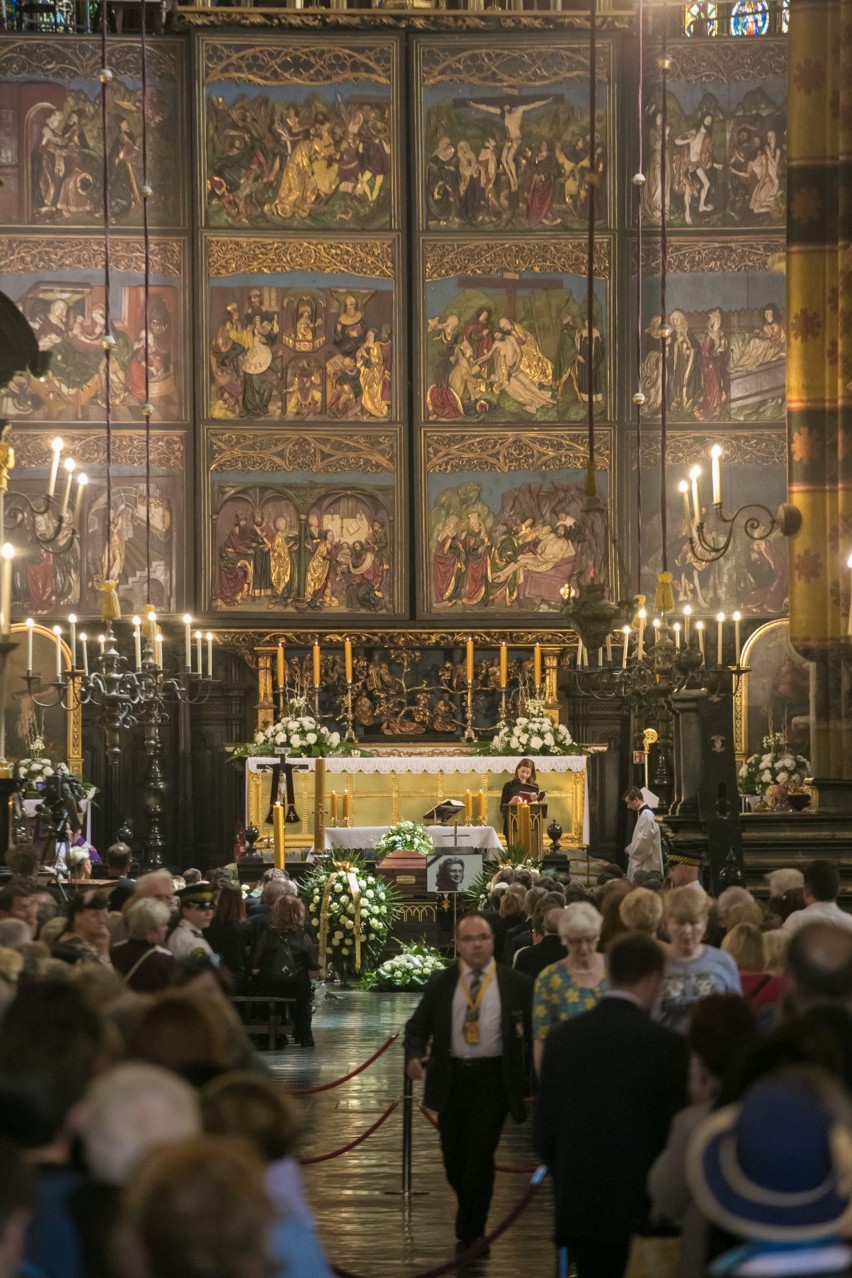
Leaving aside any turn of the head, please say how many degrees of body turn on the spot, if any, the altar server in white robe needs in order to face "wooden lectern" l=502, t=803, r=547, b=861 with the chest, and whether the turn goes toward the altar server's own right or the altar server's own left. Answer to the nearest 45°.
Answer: approximately 45° to the altar server's own right

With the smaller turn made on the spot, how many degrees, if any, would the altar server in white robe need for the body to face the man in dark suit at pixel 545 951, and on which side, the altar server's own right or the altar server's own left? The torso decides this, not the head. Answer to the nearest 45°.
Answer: approximately 90° to the altar server's own left

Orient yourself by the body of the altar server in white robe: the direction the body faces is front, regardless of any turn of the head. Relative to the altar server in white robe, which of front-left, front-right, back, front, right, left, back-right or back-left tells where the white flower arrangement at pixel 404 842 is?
front

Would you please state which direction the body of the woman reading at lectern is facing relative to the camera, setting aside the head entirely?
toward the camera

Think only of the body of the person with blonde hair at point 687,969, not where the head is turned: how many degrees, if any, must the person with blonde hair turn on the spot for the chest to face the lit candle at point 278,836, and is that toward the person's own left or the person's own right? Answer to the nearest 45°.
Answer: approximately 180°

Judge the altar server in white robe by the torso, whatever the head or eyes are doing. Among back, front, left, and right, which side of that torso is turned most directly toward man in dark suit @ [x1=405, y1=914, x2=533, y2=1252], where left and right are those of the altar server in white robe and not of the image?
left

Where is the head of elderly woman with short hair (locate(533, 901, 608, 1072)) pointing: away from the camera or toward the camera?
toward the camera

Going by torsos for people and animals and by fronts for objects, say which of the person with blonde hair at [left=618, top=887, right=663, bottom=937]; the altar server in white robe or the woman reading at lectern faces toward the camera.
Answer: the woman reading at lectern

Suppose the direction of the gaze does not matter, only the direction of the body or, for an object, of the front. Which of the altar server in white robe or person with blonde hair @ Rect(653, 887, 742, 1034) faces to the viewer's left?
the altar server in white robe

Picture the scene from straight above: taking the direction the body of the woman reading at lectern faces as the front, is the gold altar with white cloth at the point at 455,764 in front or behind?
behind

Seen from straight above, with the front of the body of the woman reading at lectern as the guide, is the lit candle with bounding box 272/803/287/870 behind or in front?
in front

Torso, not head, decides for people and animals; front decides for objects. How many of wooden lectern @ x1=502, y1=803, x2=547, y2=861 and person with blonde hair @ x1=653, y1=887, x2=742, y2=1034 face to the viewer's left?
0

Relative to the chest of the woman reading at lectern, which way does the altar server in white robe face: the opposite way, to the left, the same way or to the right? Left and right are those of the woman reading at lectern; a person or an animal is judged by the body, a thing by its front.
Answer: to the right

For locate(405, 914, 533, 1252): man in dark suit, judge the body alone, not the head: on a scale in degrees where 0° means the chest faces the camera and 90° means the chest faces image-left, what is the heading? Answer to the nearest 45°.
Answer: approximately 0°
